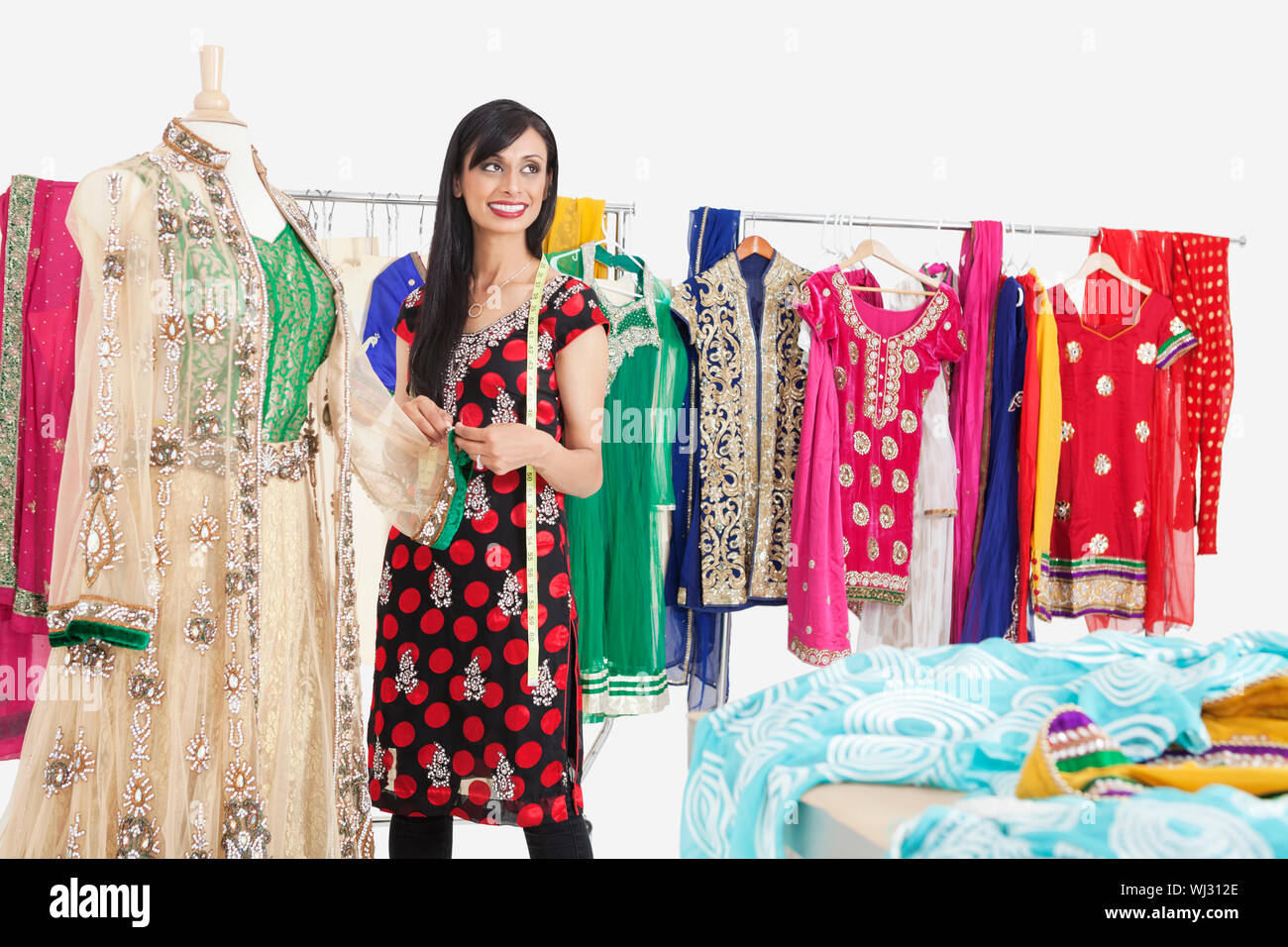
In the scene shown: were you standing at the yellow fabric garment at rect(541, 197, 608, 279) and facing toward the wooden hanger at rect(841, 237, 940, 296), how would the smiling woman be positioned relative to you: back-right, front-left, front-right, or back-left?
back-right

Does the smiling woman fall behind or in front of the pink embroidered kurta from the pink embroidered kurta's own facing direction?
in front

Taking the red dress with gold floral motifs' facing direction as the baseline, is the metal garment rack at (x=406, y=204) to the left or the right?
on its right

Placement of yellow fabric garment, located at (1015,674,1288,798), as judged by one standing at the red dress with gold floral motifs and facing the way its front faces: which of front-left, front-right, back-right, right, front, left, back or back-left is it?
front

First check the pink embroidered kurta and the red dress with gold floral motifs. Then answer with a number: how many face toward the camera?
2

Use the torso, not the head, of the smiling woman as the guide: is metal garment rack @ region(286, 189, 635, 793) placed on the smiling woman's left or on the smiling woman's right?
on the smiling woman's right

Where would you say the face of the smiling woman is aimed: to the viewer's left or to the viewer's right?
to the viewer's right

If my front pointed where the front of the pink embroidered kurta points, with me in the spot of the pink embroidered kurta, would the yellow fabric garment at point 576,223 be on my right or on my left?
on my right

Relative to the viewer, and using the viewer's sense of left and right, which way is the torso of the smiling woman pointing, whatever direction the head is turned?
facing the viewer and to the left of the viewer

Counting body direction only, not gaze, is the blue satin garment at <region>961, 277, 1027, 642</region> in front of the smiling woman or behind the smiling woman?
behind

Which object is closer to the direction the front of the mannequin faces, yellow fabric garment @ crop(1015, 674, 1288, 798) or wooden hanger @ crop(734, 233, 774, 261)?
the yellow fabric garment

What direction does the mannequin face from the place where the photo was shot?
facing the viewer and to the right of the viewer

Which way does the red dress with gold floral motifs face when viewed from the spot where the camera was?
facing the viewer

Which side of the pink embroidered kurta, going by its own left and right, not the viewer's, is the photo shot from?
front

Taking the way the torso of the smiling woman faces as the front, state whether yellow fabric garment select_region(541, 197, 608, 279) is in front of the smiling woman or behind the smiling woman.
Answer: behind
